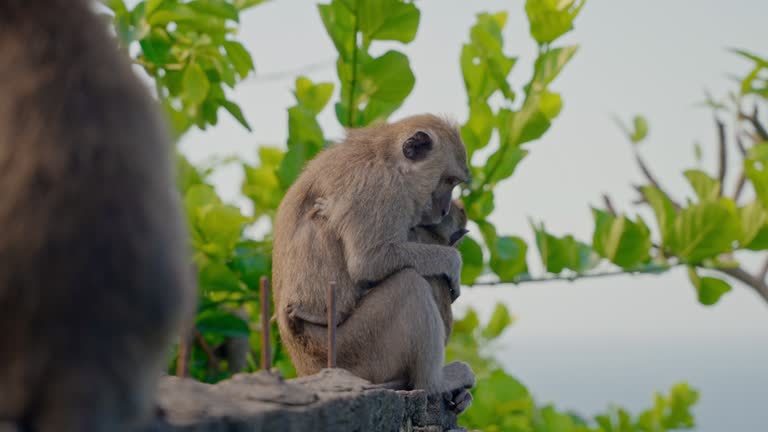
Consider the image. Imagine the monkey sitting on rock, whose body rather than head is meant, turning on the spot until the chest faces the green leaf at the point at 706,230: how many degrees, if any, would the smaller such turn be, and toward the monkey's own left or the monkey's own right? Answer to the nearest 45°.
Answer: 0° — it already faces it

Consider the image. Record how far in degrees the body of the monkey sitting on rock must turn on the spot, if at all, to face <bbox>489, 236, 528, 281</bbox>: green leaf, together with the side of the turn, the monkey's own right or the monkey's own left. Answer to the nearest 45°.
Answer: approximately 45° to the monkey's own left

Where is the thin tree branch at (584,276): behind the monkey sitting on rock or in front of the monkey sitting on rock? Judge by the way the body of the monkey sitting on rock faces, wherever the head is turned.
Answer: in front

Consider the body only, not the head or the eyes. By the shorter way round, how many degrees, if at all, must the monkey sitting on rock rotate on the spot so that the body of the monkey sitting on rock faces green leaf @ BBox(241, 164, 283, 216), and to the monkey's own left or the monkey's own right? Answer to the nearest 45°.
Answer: approximately 135° to the monkey's own left

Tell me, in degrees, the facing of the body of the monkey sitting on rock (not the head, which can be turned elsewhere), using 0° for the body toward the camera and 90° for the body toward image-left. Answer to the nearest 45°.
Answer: approximately 270°

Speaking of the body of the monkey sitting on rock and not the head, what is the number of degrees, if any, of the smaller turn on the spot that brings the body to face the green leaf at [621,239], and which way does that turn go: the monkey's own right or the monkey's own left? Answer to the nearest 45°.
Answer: approximately 45° to the monkey's own left
